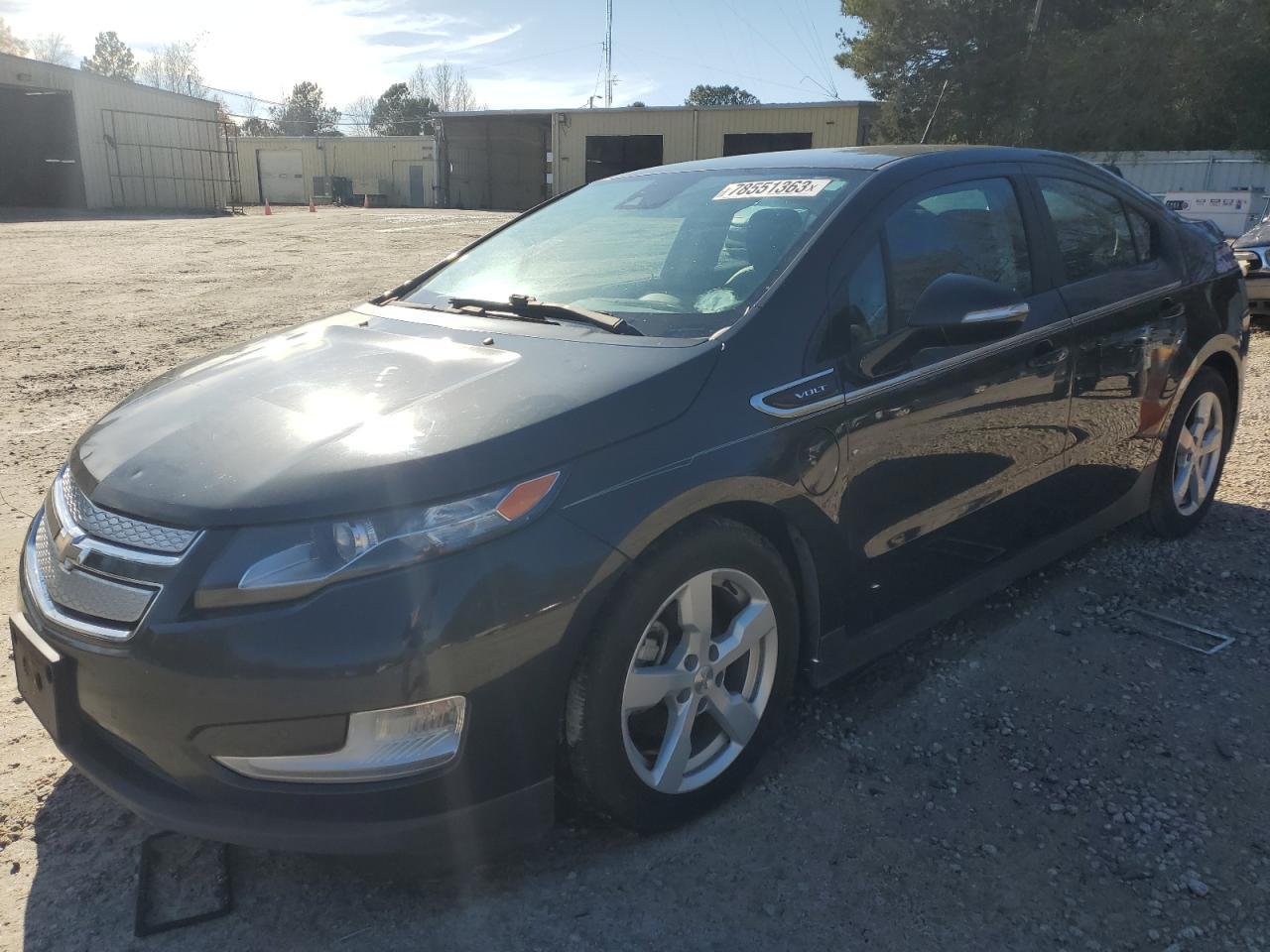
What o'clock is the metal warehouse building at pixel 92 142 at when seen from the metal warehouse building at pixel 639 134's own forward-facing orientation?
the metal warehouse building at pixel 92 142 is roughly at 2 o'clock from the metal warehouse building at pixel 639 134.

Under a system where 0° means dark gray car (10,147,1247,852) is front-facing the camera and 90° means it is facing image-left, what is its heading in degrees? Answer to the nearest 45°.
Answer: approximately 45°

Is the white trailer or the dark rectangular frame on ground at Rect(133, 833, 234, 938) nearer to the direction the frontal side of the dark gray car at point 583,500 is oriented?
the dark rectangular frame on ground

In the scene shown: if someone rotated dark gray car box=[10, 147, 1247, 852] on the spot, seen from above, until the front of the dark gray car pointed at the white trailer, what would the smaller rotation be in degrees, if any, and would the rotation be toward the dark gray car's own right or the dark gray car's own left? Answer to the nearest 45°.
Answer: approximately 180°

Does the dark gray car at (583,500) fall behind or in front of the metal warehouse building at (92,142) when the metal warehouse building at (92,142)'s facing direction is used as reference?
in front

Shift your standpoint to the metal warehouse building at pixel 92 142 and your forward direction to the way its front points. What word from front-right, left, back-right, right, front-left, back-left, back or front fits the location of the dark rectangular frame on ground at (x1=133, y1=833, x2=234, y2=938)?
front-right

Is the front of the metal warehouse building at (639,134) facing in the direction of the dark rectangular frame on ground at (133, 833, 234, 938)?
yes

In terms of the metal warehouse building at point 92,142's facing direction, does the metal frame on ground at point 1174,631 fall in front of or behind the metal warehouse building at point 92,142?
in front

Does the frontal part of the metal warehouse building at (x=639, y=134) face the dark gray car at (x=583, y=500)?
yes

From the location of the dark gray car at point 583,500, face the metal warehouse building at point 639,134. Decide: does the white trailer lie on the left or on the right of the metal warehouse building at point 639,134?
right

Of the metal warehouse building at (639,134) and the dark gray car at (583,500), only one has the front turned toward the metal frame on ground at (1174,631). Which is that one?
the metal warehouse building
